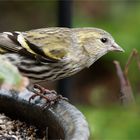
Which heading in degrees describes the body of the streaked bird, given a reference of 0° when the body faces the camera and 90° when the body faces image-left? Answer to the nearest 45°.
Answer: approximately 270°

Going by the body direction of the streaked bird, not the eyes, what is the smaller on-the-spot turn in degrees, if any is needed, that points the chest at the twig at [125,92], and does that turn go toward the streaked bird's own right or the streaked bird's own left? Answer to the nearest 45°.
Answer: approximately 45° to the streaked bird's own left
